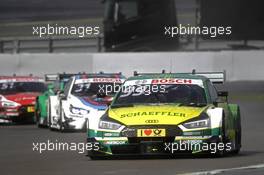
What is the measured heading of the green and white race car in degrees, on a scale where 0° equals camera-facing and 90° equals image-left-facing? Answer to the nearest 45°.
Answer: approximately 0°

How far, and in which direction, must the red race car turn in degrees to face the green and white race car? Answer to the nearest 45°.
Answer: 0° — it already faces it

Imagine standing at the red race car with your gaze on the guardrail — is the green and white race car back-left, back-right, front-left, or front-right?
back-right

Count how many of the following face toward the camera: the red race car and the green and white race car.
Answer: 2
